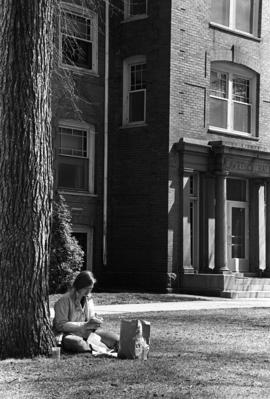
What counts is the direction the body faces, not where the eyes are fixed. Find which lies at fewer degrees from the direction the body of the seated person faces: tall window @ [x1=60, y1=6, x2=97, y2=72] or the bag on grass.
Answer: the bag on grass

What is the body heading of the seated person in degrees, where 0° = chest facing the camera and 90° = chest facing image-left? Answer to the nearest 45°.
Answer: approximately 315°

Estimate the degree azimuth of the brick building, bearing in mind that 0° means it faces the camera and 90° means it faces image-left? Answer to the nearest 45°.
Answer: approximately 315°

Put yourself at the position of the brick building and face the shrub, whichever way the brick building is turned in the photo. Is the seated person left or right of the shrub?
left

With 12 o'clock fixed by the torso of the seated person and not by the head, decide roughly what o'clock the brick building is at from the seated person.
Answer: The brick building is roughly at 8 o'clock from the seated person.

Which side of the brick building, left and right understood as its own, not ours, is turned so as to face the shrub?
right

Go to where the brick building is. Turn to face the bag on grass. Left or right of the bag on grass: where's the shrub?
right

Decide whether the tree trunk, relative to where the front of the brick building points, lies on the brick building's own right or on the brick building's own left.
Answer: on the brick building's own right
